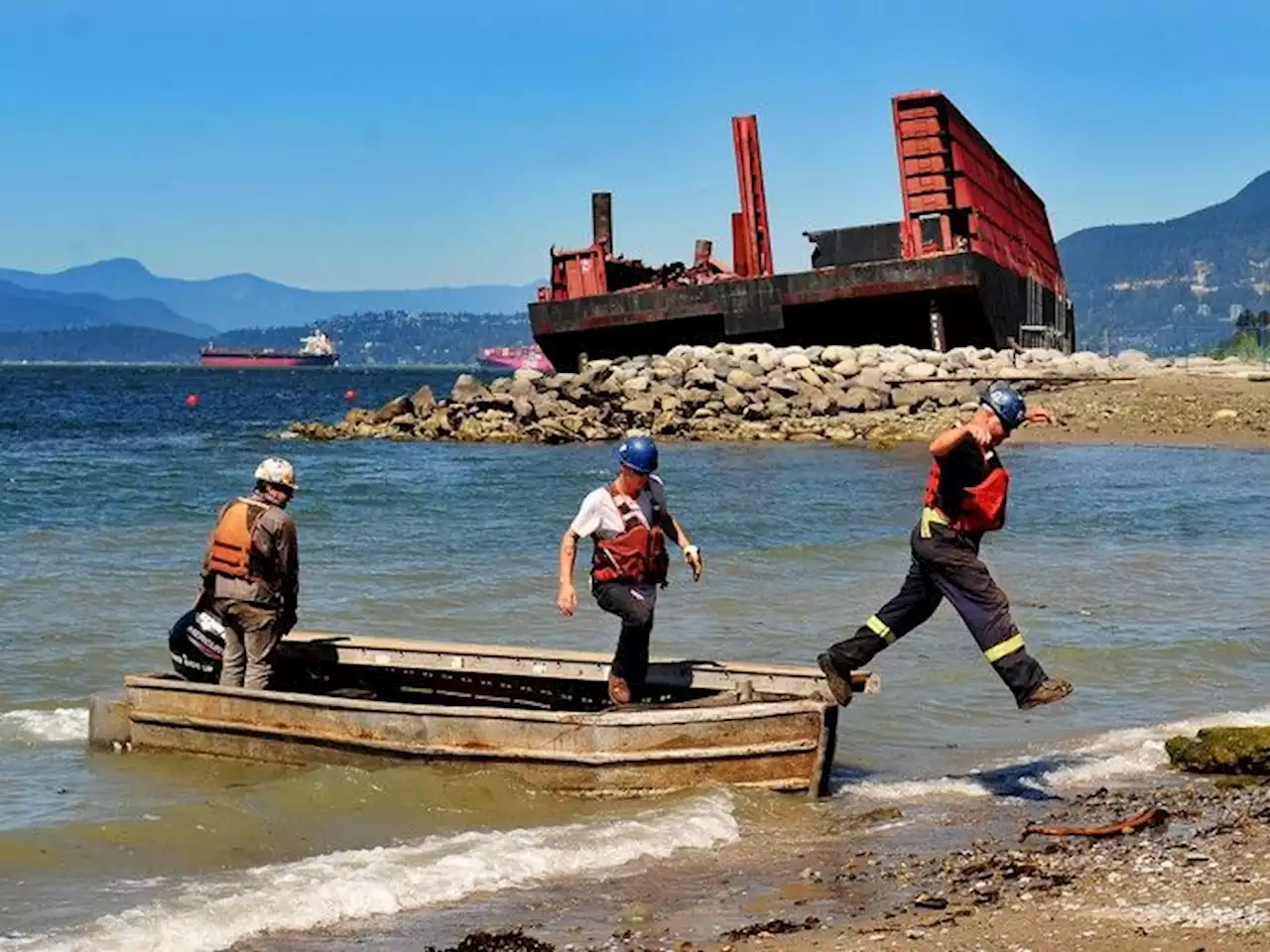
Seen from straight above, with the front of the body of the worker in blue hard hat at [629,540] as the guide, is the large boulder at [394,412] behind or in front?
behind

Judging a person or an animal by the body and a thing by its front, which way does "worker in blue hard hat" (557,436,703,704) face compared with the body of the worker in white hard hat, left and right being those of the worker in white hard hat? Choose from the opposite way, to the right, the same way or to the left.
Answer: to the right

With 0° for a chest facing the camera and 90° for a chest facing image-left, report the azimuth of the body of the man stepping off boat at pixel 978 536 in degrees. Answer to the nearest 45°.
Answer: approximately 270°

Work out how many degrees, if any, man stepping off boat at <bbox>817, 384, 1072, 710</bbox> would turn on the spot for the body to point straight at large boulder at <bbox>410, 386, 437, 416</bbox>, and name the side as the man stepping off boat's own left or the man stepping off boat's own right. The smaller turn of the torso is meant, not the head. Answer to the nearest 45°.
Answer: approximately 90° to the man stepping off boat's own left

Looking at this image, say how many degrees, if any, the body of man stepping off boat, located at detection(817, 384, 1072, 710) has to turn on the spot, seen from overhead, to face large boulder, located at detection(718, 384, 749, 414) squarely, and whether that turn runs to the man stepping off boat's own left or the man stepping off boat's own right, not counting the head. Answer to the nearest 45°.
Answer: approximately 90° to the man stepping off boat's own left

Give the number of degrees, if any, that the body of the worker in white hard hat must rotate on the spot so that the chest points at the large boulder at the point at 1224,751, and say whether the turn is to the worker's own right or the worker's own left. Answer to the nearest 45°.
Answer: approximately 45° to the worker's own right

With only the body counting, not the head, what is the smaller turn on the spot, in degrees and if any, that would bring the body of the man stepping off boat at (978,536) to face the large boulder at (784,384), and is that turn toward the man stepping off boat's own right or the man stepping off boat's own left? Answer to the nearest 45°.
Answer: approximately 90° to the man stepping off boat's own left

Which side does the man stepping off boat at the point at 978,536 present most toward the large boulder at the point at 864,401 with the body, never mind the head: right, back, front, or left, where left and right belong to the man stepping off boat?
left

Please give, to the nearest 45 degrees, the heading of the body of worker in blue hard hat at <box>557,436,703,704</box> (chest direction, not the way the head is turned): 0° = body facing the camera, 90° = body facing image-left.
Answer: approximately 315°

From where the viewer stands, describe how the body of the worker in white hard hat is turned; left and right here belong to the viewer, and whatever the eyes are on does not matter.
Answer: facing away from the viewer and to the right of the viewer

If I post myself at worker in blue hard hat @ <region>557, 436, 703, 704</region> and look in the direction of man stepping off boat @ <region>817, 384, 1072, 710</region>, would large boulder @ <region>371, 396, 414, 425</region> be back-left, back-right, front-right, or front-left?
back-left
